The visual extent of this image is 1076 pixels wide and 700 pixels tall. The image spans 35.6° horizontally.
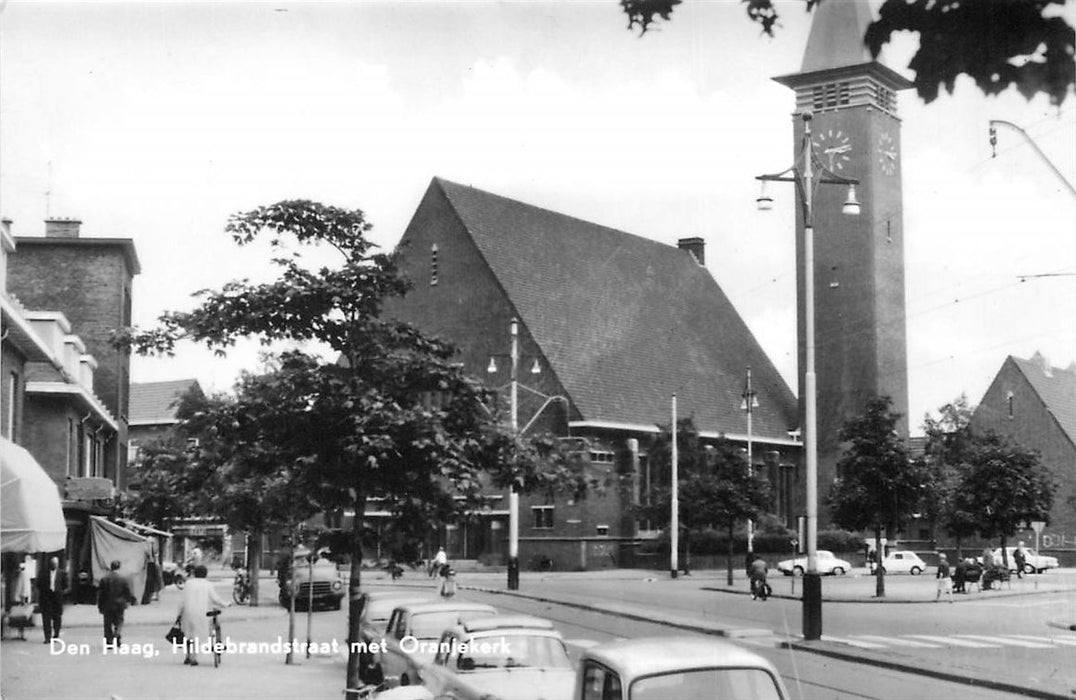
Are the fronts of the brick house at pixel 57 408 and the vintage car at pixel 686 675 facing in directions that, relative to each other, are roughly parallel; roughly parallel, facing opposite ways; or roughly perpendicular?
roughly perpendicular

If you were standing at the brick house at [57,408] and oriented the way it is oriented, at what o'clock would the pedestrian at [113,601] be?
The pedestrian is roughly at 3 o'clock from the brick house.

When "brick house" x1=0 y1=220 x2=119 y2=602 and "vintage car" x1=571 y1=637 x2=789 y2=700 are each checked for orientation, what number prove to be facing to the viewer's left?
0

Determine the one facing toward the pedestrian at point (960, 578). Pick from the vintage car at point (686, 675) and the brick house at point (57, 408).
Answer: the brick house

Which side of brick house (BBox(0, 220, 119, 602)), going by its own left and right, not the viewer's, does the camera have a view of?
right
